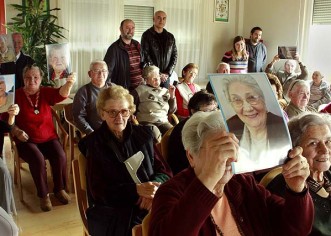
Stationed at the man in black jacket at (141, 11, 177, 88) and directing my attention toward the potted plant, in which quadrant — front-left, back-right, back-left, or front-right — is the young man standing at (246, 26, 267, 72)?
back-right

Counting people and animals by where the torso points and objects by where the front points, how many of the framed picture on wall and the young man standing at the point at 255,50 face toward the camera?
2

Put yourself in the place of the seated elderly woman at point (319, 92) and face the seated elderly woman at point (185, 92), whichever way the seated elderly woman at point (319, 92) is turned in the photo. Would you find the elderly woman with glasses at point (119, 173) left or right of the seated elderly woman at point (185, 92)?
left

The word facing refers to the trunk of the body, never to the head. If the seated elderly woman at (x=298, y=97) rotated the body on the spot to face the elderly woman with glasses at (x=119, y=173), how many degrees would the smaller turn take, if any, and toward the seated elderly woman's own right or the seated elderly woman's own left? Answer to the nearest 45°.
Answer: approximately 90° to the seated elderly woman's own right

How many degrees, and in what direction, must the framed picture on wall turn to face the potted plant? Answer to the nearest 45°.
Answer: approximately 45° to its right

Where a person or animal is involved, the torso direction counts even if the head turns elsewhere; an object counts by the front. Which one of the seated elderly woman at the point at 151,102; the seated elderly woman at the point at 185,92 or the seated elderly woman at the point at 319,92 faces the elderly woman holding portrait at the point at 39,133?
the seated elderly woman at the point at 319,92
